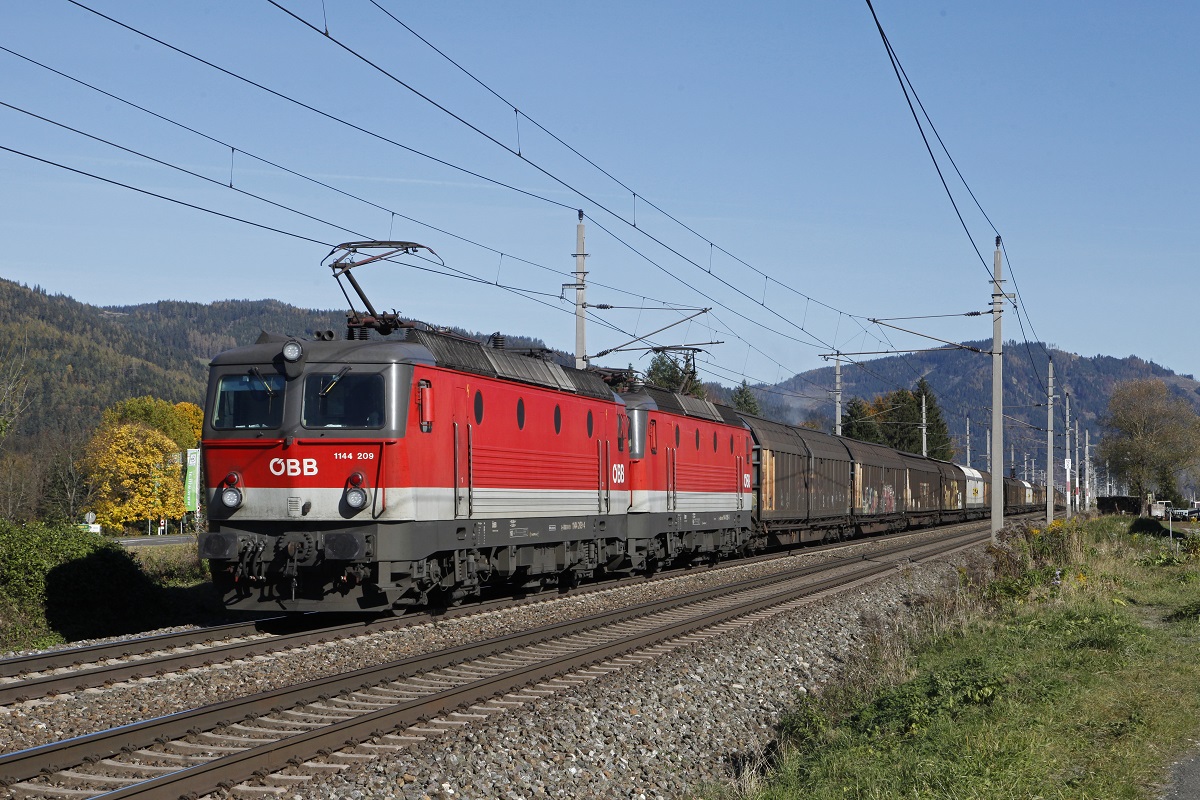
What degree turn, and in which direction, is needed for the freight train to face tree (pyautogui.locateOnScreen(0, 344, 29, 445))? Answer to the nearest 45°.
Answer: approximately 90° to its right

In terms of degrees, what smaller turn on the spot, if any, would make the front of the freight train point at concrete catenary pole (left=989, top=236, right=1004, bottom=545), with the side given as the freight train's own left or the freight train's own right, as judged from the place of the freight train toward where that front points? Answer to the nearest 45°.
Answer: approximately 180°

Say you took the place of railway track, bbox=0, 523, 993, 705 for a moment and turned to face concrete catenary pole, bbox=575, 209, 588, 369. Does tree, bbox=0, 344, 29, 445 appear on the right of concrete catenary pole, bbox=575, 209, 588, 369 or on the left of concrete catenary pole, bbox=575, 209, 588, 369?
left

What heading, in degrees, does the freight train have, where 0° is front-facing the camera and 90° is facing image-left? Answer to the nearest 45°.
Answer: approximately 45°

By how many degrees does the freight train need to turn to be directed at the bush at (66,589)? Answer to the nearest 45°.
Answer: approximately 45° to its right

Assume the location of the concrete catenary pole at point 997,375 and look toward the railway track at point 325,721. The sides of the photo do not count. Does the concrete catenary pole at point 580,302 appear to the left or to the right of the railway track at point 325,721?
right
